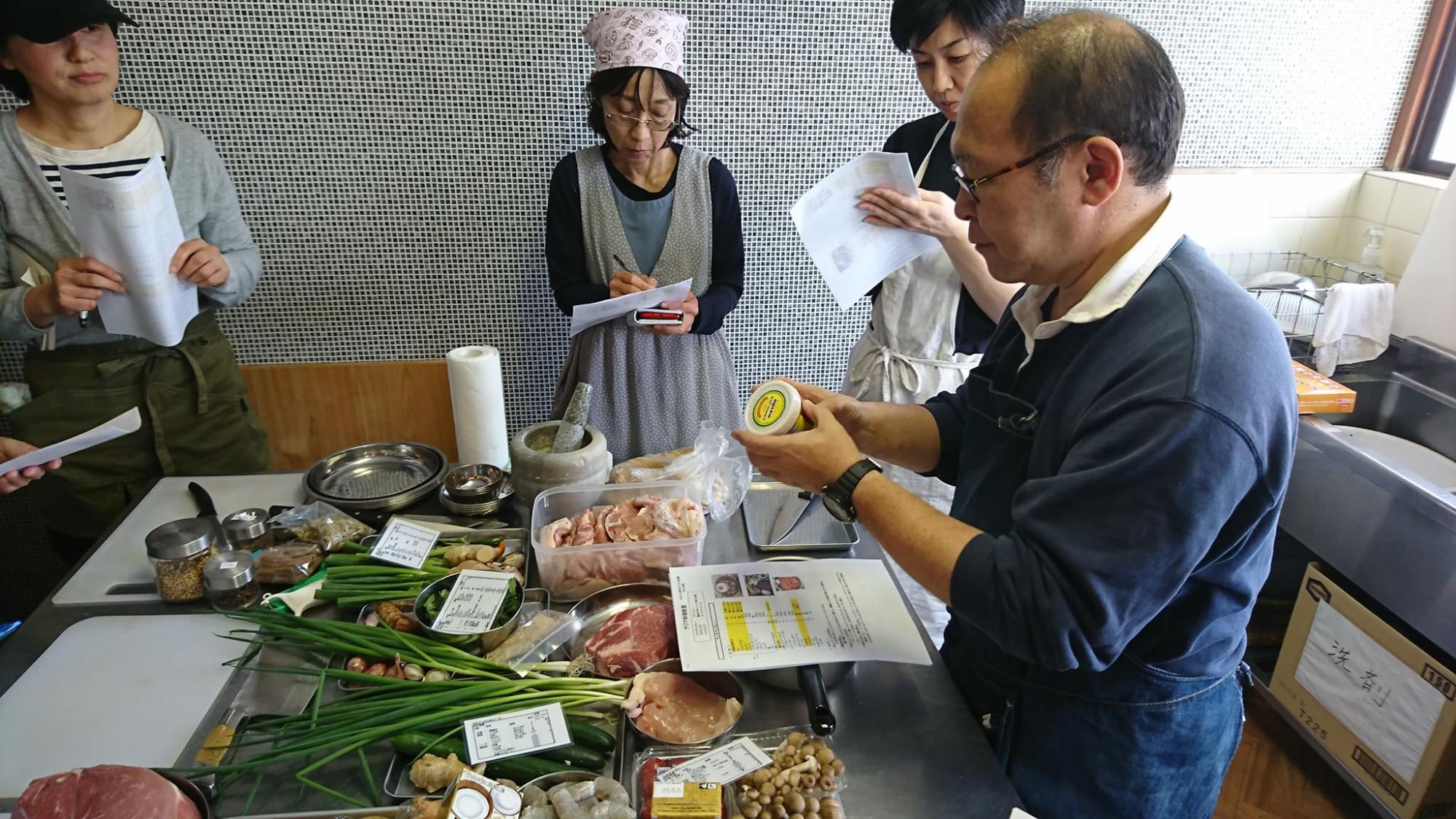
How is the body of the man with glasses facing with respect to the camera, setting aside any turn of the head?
to the viewer's left

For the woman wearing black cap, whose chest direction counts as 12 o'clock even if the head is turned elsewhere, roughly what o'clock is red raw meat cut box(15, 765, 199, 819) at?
The red raw meat cut is roughly at 12 o'clock from the woman wearing black cap.

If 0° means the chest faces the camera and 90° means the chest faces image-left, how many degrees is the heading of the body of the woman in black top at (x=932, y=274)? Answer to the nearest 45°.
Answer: approximately 45°

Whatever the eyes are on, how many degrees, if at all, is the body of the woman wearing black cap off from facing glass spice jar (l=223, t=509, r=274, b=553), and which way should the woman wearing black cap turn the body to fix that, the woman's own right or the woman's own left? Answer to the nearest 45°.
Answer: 0° — they already face it

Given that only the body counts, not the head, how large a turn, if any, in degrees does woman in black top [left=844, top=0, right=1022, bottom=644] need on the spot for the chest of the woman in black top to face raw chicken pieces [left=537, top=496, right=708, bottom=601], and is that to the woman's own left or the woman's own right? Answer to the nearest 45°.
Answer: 0° — they already face it

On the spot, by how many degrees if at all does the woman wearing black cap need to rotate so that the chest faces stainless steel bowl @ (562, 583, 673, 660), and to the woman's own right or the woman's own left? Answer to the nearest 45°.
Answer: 0° — they already face it

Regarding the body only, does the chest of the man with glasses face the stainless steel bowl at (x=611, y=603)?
yes

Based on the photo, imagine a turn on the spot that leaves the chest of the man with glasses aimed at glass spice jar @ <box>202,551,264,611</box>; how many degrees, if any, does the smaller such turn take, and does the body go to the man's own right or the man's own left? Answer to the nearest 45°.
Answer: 0° — they already face it

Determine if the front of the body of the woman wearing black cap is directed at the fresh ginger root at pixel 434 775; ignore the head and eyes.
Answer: yes

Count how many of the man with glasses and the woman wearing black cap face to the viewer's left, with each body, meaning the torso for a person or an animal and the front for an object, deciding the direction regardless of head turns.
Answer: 1
